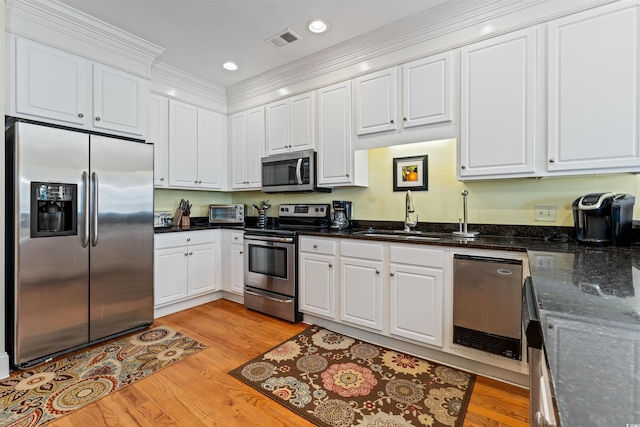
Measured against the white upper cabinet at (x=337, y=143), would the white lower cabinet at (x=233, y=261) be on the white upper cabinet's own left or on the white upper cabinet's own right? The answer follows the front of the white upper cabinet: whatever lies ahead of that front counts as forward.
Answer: on the white upper cabinet's own right

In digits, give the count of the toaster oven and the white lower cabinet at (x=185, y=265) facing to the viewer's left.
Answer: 0

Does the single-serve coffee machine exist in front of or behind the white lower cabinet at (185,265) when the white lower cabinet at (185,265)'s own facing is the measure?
in front

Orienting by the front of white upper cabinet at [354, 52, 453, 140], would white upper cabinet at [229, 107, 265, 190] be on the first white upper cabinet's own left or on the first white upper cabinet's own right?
on the first white upper cabinet's own right

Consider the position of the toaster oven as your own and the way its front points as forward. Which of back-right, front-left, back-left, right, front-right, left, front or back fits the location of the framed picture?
front-left

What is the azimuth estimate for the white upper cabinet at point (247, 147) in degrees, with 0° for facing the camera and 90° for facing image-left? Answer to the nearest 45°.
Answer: approximately 45°

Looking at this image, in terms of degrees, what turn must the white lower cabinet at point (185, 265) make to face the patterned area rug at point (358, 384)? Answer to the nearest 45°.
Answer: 0° — it already faces it

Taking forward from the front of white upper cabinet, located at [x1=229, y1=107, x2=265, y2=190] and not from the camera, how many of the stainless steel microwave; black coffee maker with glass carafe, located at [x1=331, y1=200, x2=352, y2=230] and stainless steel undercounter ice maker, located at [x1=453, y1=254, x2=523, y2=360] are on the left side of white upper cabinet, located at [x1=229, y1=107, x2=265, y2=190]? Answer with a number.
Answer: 3
